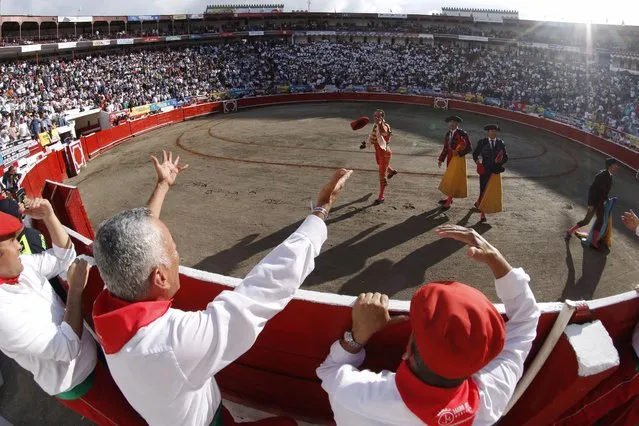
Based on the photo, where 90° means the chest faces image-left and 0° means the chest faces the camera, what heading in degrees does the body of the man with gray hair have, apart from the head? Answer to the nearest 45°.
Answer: approximately 225°

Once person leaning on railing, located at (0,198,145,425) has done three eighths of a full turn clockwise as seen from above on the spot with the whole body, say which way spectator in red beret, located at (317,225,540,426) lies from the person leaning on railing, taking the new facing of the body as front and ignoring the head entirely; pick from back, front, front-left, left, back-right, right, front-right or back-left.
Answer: left

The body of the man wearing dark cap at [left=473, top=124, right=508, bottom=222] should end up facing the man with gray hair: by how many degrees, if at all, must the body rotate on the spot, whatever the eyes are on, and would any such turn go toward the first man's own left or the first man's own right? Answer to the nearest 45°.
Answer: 0° — they already face them

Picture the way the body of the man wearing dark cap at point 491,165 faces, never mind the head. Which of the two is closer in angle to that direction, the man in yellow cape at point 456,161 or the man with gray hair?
the man with gray hair

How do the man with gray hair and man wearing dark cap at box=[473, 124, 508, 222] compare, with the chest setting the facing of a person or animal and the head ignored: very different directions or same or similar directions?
very different directions

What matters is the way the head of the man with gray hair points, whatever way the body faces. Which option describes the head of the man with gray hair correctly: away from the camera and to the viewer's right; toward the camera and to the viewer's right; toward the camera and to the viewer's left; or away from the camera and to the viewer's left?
away from the camera and to the viewer's right

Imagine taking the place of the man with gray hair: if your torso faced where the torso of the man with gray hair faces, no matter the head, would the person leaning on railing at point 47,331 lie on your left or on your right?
on your left

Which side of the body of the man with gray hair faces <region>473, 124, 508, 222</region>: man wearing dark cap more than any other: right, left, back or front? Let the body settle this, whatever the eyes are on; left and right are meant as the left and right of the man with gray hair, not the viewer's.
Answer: front

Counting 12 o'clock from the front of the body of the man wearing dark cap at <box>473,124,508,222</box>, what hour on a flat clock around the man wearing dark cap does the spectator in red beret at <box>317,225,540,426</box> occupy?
The spectator in red beret is roughly at 12 o'clock from the man wearing dark cap.

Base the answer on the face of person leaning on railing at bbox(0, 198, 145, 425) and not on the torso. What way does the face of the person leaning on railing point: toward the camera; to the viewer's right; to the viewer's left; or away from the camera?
to the viewer's right

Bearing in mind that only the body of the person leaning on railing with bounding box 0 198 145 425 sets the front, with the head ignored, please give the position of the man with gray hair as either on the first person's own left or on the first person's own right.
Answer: on the first person's own right
